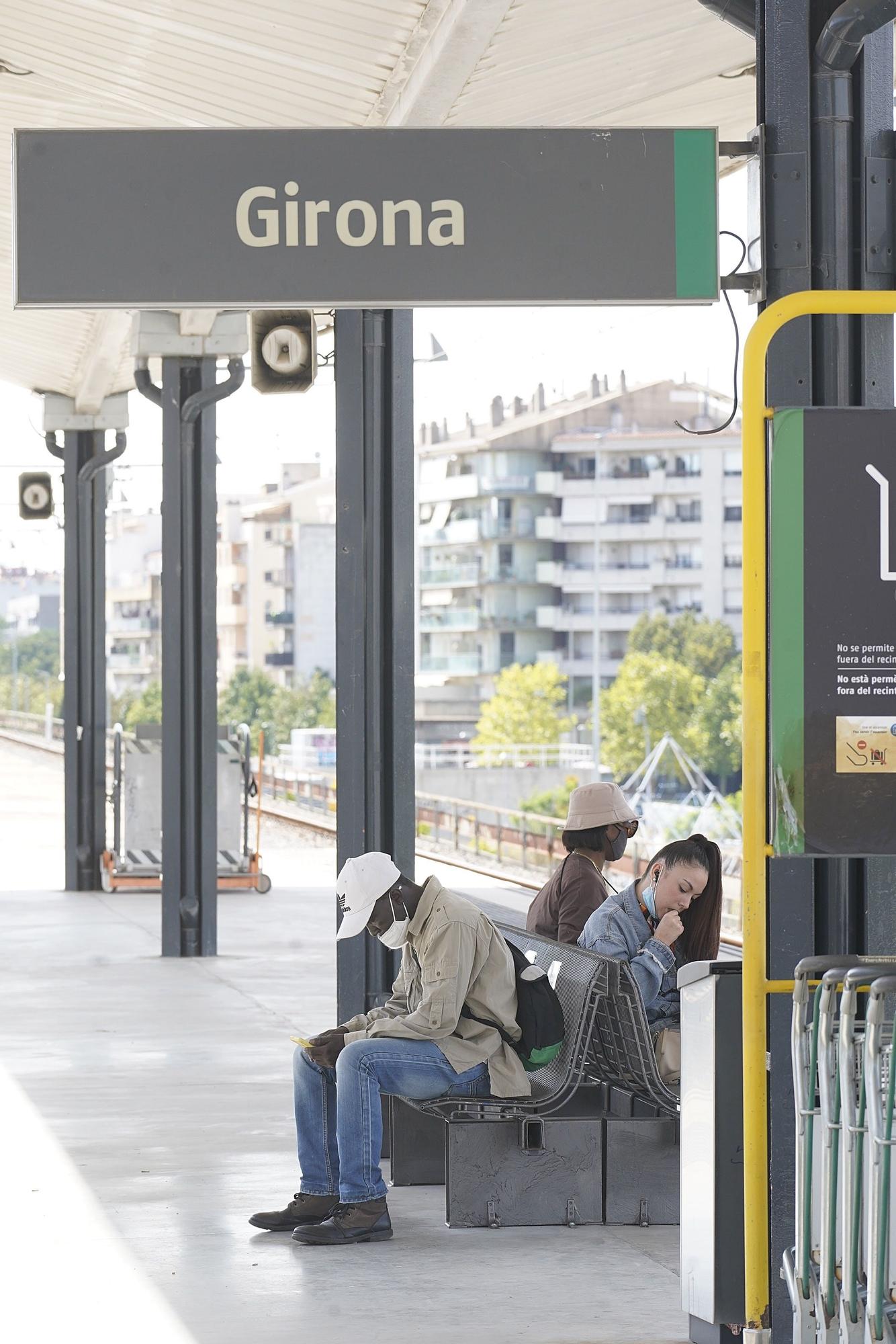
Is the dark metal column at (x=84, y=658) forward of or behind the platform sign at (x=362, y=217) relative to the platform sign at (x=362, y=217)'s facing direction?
behind

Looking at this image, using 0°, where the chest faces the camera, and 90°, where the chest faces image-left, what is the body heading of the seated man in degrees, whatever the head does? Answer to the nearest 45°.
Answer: approximately 90°

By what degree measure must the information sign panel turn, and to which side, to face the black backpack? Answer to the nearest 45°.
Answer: approximately 135° to its right

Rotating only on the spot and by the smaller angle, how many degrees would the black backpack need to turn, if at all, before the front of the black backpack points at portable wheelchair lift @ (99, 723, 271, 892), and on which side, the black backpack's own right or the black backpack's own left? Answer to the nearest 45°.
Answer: approximately 90° to the black backpack's own left

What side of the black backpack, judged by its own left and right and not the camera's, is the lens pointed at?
right

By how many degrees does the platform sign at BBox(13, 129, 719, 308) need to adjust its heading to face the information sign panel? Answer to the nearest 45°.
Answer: approximately 90° to its left
